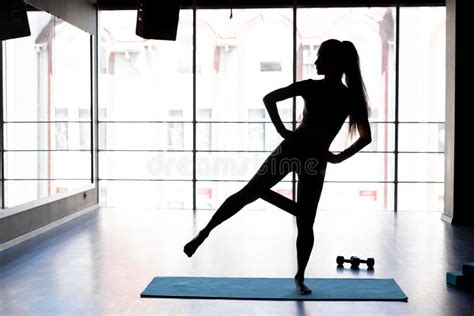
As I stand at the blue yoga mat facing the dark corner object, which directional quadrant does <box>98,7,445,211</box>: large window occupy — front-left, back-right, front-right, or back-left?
front-right

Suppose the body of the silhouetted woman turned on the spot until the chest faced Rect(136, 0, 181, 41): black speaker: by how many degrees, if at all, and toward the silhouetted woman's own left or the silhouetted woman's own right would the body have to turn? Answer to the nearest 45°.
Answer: approximately 135° to the silhouetted woman's own right

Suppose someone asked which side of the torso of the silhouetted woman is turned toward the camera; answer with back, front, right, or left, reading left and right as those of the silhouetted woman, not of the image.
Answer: front

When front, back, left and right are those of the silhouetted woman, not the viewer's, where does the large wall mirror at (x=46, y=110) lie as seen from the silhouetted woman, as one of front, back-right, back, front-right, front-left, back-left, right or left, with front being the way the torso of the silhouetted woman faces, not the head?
back-right

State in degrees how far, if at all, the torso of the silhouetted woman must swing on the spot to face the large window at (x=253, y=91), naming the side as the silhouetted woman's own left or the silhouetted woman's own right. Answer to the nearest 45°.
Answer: approximately 180°

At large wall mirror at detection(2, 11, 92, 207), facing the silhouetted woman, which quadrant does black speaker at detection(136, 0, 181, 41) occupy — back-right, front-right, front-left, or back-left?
front-left
